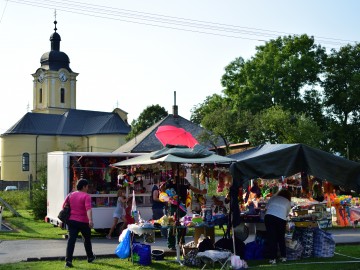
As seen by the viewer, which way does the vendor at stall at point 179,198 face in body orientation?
toward the camera

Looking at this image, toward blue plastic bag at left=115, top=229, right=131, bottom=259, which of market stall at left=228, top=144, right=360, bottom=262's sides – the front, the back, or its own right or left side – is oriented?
right

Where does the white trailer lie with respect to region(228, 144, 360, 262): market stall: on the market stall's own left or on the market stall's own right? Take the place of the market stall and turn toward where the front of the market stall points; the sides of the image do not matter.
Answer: on the market stall's own right

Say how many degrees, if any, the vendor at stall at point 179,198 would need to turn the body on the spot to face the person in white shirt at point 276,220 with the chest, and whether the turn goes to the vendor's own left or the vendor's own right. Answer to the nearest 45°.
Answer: approximately 45° to the vendor's own left

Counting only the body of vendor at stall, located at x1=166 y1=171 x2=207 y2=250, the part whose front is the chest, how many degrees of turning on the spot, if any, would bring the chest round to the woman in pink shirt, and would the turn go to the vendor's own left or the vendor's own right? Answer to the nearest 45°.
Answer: approximately 45° to the vendor's own right

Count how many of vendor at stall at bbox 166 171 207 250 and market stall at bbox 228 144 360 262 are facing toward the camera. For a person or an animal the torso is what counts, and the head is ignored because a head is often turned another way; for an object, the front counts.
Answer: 2

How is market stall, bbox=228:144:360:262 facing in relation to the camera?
toward the camera

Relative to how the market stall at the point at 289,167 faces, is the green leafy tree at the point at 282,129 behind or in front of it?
behind
